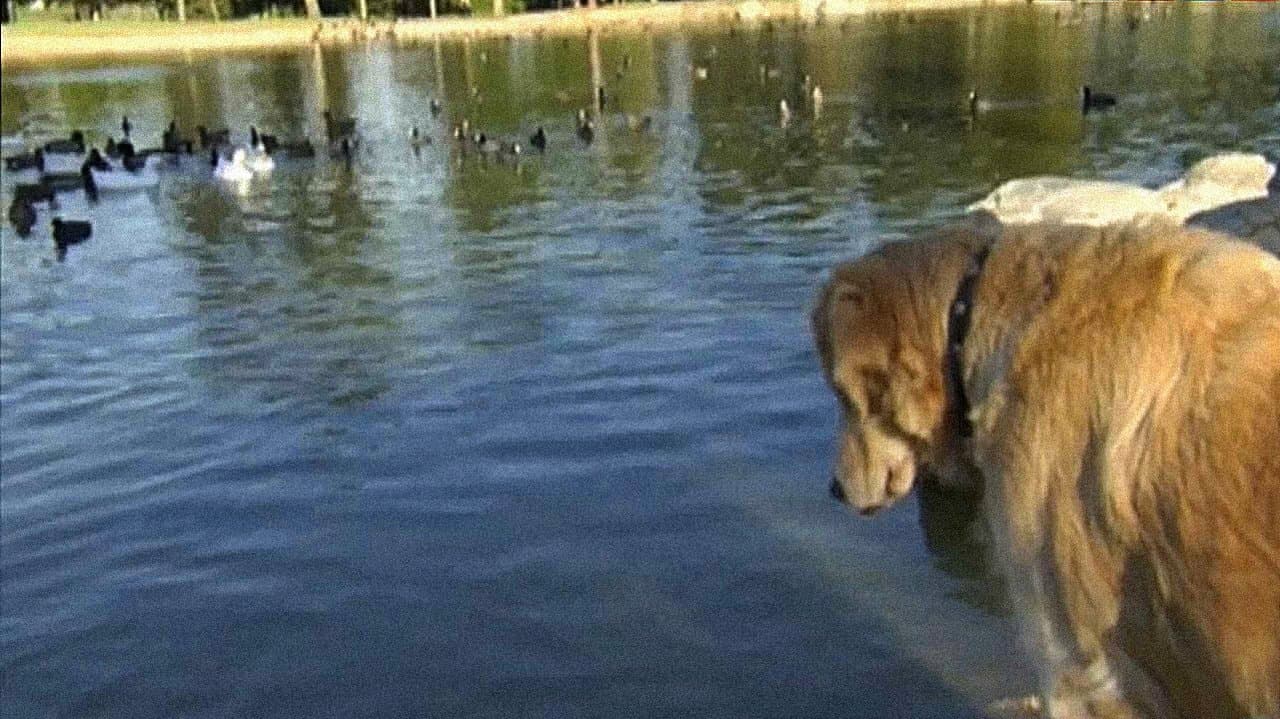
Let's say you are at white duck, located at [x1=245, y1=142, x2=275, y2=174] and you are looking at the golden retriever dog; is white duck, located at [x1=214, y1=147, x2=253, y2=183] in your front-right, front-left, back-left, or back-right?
front-right
